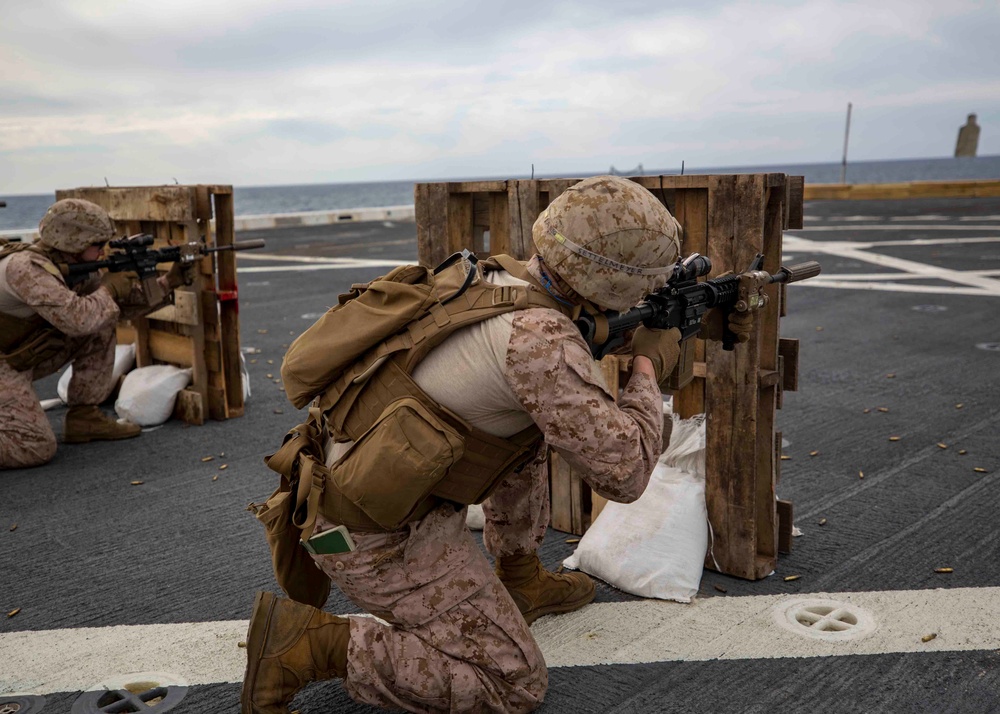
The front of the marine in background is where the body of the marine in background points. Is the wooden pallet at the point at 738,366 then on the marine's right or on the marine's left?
on the marine's right

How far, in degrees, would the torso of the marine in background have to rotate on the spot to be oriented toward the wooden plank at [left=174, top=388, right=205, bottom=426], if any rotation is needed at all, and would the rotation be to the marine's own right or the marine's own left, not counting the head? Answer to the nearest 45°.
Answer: approximately 45° to the marine's own left

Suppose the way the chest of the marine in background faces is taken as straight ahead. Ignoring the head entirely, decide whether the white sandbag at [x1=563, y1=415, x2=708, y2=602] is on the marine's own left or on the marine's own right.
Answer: on the marine's own right

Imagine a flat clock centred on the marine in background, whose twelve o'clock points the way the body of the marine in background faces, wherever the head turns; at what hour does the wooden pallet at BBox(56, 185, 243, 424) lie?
The wooden pallet is roughly at 11 o'clock from the marine in background.

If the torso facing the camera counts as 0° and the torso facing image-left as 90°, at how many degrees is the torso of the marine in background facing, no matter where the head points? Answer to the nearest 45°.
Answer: approximately 270°
